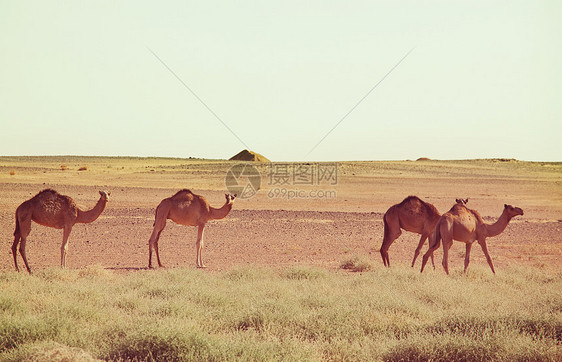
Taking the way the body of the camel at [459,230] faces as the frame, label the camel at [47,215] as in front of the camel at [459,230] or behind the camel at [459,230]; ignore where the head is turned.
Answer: behind

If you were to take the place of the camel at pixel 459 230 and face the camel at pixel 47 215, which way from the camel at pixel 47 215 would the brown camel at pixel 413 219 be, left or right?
right

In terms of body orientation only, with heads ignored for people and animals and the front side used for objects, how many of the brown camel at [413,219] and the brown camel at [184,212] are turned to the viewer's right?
2

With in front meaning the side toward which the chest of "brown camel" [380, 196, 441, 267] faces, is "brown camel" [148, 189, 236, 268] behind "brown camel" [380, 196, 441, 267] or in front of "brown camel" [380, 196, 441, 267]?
behind

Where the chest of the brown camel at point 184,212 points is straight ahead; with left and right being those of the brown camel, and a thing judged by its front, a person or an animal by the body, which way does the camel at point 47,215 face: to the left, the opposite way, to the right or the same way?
the same way

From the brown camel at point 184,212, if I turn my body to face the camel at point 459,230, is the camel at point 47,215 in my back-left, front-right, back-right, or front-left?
back-right

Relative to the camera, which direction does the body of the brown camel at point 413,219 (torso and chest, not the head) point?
to the viewer's right

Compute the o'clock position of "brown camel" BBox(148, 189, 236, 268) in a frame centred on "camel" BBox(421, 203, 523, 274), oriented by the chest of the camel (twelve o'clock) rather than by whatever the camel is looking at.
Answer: The brown camel is roughly at 6 o'clock from the camel.

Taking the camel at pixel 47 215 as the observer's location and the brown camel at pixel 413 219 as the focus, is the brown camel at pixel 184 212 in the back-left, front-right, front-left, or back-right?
front-left

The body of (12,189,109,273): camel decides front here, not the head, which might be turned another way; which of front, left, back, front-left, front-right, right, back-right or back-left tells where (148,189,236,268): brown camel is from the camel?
front

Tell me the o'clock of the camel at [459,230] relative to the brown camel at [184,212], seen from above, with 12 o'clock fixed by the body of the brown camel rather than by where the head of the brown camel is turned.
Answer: The camel is roughly at 1 o'clock from the brown camel.

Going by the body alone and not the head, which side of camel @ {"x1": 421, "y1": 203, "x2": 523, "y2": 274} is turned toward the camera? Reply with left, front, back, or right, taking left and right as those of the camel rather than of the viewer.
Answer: right

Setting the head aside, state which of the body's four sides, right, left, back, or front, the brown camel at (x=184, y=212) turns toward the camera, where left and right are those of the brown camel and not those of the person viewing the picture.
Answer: right

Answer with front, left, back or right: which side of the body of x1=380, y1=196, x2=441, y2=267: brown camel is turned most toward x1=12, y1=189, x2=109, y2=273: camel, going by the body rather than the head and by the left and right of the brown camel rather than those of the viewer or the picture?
back

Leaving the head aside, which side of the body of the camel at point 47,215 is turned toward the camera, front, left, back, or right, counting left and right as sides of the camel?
right
